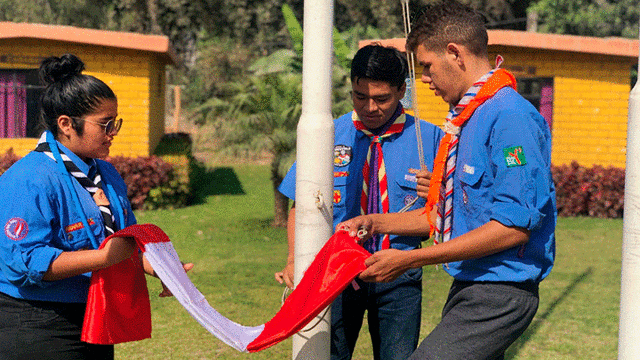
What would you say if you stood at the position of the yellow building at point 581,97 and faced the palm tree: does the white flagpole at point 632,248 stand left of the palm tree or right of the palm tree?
left

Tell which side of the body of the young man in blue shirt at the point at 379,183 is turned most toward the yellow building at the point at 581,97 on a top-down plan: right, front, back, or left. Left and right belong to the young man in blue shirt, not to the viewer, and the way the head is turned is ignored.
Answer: back

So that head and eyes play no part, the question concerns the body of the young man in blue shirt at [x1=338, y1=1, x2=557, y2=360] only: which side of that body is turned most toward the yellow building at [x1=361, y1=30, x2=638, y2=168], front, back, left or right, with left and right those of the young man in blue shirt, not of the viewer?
right

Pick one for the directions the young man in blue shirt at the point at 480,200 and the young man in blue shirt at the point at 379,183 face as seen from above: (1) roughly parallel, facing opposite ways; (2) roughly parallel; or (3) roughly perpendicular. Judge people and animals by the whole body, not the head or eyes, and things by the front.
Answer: roughly perpendicular

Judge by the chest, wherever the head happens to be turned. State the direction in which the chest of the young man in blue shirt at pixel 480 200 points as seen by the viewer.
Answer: to the viewer's left

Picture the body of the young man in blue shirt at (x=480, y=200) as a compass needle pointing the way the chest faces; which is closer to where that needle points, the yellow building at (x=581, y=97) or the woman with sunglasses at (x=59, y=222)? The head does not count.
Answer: the woman with sunglasses

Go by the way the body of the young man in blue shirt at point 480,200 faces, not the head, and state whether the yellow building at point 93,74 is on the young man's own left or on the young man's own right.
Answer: on the young man's own right

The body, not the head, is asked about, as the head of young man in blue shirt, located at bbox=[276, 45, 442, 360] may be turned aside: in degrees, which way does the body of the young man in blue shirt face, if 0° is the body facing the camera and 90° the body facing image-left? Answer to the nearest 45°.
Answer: approximately 0°

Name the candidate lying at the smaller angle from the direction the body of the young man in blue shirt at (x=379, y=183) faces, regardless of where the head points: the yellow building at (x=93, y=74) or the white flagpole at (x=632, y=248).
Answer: the white flagpole

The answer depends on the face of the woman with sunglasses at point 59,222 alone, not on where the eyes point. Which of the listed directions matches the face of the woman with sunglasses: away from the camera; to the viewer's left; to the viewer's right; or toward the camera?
to the viewer's right

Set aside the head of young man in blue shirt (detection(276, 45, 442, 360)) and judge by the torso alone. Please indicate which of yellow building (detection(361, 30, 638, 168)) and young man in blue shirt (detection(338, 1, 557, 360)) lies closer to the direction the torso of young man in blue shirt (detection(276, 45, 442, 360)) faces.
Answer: the young man in blue shirt

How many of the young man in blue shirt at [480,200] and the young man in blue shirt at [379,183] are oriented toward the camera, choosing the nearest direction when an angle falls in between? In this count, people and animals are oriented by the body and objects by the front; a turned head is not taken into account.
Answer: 1

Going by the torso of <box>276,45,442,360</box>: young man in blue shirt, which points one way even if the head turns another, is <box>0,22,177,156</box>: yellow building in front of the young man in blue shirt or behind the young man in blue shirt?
behind
